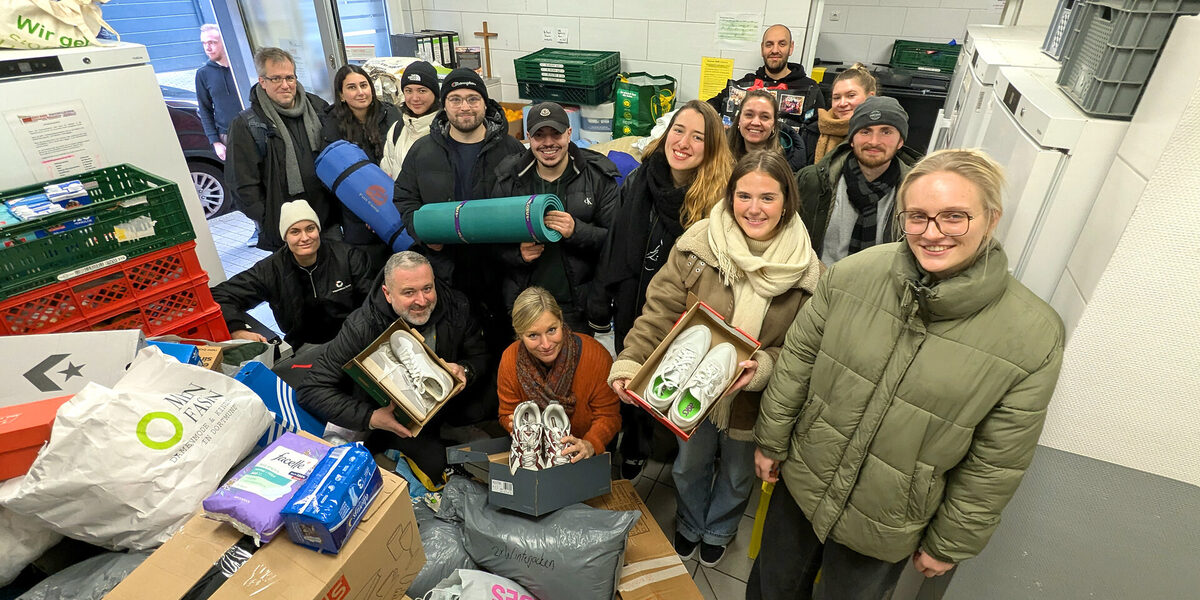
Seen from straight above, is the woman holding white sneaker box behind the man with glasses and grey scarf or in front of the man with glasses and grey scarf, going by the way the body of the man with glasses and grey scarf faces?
in front

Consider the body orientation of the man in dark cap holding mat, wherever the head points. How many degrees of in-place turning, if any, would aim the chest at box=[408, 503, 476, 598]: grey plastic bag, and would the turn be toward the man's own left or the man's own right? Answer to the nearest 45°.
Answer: approximately 45° to the man's own right

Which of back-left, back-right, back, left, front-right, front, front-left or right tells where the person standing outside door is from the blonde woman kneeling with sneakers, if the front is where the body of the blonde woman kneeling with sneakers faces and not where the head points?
back-right

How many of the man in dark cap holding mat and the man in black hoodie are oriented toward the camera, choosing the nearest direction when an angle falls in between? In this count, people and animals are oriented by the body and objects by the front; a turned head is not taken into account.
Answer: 2

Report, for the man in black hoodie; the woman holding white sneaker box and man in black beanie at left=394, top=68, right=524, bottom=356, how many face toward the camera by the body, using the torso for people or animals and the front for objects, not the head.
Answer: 3

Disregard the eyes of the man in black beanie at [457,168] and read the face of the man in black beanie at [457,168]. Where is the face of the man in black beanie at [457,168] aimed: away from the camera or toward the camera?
toward the camera

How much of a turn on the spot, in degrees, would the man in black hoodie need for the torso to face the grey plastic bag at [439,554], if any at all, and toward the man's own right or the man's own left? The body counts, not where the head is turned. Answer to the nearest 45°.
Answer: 0° — they already face it

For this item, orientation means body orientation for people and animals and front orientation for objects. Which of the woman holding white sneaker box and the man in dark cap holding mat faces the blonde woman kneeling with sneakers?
the man in dark cap holding mat

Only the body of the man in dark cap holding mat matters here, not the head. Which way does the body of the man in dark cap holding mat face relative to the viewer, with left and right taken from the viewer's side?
facing the viewer

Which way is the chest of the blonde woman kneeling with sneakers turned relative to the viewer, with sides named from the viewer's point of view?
facing the viewer

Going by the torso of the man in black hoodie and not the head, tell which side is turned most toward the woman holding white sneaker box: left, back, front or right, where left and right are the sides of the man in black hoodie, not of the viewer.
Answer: front

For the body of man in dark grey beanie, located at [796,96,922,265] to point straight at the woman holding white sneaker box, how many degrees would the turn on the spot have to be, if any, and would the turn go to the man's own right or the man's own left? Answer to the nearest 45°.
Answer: approximately 45° to the man's own right

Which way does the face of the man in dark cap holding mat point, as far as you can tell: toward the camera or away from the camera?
toward the camera

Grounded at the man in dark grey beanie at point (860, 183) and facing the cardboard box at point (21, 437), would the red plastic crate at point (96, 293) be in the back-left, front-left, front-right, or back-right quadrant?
front-right

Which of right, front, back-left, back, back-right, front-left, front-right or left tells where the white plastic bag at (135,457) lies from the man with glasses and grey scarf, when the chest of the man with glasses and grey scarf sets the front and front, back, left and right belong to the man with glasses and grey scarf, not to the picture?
front-right

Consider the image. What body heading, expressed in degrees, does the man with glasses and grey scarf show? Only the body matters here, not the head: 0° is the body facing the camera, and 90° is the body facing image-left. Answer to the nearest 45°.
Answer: approximately 315°
